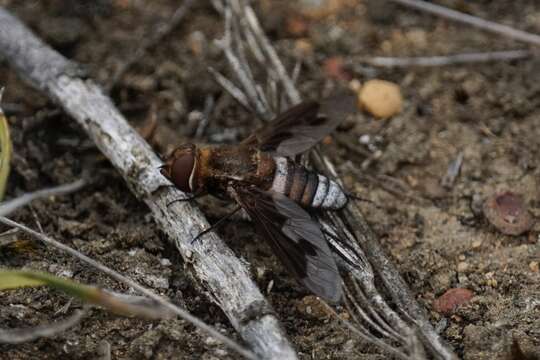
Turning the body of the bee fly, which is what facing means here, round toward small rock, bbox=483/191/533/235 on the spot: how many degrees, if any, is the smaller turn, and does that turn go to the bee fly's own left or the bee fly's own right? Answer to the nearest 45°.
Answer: approximately 180°

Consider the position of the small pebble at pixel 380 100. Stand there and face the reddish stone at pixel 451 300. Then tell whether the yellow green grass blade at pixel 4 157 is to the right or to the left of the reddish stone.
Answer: right

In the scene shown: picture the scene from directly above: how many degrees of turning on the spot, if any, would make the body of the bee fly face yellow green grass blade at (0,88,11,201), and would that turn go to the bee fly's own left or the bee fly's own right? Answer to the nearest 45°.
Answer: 0° — it already faces it

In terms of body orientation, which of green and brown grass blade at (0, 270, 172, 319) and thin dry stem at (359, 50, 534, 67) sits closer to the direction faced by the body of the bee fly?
the green and brown grass blade

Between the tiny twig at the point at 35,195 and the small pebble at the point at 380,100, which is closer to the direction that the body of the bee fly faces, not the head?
the tiny twig

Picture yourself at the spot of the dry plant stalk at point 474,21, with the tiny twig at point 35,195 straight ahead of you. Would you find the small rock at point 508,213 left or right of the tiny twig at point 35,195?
left

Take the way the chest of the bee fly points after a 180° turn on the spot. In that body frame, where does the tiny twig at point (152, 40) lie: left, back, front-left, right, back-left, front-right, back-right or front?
left

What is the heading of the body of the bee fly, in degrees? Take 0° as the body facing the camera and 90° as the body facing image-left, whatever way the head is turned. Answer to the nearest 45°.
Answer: approximately 90°

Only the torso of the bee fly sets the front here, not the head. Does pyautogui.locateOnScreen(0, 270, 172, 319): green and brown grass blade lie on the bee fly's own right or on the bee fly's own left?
on the bee fly's own left

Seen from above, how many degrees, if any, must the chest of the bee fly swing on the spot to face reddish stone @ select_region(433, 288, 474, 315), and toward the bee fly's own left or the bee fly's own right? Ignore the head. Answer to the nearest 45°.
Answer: approximately 135° to the bee fly's own left

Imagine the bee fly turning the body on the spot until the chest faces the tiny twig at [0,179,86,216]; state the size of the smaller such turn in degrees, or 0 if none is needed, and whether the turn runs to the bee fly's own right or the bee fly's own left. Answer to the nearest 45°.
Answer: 0° — it already faces it

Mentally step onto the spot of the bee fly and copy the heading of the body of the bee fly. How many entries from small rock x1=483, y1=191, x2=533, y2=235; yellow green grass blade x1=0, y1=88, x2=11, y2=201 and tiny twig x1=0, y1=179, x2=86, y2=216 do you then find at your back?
1
